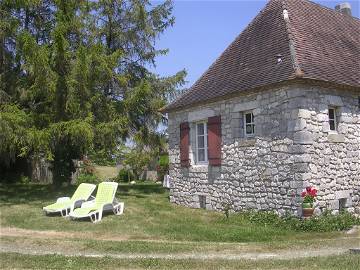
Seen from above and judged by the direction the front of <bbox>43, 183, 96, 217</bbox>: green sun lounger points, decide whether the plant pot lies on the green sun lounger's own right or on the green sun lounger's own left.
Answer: on the green sun lounger's own left

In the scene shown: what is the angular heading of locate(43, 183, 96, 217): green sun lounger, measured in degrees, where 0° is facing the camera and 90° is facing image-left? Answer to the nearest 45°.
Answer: approximately 45°

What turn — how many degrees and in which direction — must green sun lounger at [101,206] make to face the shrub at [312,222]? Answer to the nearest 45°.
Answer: approximately 90° to its left

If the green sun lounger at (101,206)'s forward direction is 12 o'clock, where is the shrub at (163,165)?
The shrub is roughly at 5 o'clock from the green sun lounger.

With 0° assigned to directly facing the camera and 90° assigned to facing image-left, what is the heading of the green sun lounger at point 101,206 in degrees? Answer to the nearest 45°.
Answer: approximately 45°

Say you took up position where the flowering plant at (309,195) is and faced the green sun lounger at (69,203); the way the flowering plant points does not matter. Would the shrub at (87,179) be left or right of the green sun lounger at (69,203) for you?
right

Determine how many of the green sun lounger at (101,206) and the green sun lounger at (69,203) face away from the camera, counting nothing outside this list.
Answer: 0

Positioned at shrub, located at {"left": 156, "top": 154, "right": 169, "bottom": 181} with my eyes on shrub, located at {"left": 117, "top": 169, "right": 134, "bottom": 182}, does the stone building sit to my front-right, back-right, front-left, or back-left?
back-left

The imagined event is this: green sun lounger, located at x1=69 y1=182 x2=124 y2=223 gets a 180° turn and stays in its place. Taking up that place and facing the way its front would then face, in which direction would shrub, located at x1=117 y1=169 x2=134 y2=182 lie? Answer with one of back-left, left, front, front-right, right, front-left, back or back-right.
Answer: front-left
